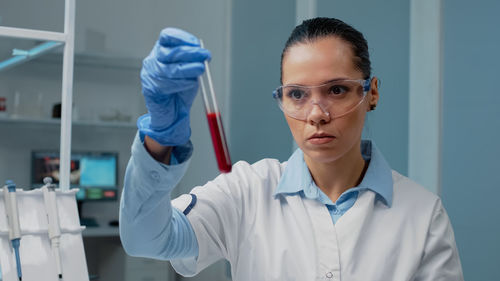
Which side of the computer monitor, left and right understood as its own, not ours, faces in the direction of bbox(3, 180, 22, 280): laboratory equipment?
front

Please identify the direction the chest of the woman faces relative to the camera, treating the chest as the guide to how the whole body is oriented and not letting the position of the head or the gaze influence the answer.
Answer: toward the camera

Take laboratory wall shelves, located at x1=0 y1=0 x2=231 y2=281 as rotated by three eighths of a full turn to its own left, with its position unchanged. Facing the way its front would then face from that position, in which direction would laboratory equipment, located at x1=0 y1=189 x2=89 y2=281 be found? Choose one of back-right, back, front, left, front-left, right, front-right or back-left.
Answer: back-right

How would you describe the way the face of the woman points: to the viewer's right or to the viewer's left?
to the viewer's left

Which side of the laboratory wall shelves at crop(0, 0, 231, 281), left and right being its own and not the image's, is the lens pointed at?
front

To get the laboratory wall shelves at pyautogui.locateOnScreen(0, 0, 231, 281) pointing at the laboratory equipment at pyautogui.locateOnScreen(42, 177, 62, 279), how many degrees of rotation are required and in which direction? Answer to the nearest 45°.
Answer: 0° — it already faces it

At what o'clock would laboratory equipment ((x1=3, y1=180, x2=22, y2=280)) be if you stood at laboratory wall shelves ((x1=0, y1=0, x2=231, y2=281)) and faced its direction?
The laboratory equipment is roughly at 12 o'clock from the laboratory wall shelves.

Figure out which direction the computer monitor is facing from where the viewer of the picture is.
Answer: facing the viewer

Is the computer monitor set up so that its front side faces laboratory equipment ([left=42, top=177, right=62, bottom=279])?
yes

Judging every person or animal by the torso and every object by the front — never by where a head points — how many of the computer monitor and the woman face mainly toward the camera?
2

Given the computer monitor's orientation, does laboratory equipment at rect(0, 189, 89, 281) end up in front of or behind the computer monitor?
in front

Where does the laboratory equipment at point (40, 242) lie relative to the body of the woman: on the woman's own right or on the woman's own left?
on the woman's own right
